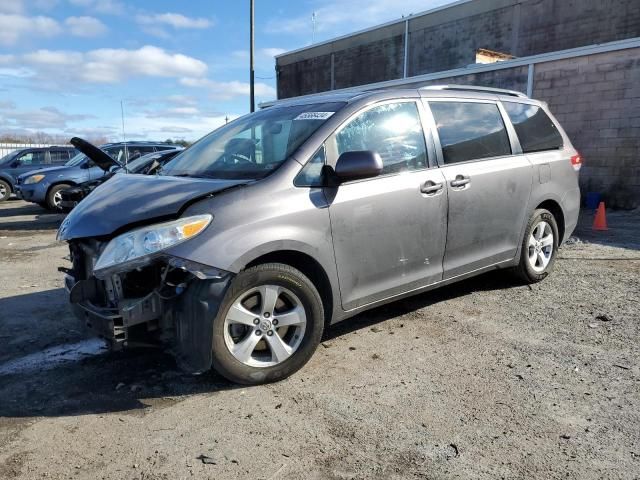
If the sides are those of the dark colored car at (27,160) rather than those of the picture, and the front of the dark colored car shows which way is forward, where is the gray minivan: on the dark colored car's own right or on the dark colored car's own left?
on the dark colored car's own left

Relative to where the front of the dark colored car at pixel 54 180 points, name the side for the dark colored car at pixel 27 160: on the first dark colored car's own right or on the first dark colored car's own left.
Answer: on the first dark colored car's own right

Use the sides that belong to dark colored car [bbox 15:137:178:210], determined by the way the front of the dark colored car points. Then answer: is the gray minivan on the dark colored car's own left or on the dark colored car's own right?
on the dark colored car's own left

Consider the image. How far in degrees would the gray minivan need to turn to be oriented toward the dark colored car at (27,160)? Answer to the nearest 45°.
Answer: approximately 90° to its right

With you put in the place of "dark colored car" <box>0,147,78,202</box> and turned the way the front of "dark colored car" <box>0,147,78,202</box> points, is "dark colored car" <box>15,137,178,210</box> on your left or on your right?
on your left

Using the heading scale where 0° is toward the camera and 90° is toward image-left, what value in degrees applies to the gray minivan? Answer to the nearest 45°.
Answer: approximately 45°

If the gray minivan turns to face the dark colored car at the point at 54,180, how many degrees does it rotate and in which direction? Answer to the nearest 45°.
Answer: approximately 90° to its right
